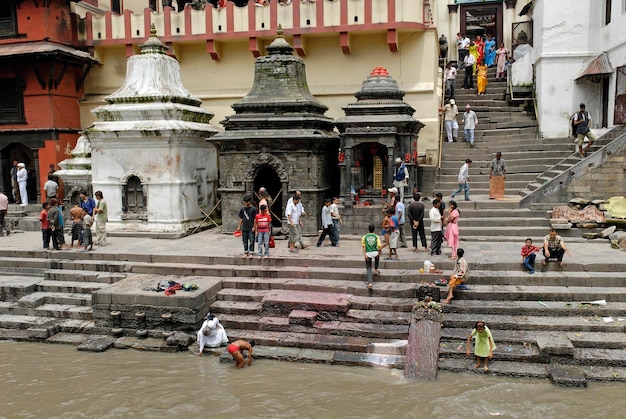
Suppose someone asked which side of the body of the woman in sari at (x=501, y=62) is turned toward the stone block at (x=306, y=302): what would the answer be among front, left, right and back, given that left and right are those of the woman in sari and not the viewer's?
front

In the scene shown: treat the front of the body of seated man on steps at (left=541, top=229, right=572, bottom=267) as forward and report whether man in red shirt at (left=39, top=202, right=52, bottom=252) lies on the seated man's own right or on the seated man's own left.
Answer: on the seated man's own right

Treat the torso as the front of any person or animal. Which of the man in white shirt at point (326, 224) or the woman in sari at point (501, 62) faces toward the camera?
the woman in sari

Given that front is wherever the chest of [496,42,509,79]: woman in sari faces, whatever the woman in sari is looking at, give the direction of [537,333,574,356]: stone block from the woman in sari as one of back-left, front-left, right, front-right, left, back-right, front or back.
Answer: front

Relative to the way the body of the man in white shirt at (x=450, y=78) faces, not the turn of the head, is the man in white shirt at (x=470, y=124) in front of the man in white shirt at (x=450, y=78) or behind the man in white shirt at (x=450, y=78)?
in front

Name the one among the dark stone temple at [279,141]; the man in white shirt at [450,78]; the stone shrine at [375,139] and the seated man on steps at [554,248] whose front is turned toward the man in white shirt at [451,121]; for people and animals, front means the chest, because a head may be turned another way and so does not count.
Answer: the man in white shirt at [450,78]

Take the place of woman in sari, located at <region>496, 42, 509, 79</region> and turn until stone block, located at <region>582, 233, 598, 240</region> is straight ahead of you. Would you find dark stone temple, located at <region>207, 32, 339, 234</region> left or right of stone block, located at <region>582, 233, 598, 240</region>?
right

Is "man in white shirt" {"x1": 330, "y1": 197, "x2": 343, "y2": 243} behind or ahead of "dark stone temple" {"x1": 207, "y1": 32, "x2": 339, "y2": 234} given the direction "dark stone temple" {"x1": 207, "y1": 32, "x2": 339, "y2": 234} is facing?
ahead

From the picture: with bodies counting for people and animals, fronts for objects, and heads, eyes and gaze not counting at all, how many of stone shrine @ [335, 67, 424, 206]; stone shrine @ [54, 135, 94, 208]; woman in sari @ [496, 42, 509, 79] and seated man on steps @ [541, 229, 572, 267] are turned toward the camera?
4

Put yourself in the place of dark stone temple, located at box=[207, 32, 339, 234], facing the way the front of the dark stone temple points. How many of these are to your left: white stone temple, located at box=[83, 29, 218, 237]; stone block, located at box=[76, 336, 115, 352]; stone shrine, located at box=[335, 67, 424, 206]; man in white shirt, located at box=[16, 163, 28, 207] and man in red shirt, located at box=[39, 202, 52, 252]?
1

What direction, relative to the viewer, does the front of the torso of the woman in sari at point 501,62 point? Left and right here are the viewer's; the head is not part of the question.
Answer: facing the viewer

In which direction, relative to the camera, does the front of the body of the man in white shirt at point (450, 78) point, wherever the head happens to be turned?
toward the camera

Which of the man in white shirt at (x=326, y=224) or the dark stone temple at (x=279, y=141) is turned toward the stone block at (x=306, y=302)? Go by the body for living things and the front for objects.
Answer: the dark stone temple

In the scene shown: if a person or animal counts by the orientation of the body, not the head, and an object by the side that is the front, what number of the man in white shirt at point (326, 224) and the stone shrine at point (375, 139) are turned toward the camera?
1

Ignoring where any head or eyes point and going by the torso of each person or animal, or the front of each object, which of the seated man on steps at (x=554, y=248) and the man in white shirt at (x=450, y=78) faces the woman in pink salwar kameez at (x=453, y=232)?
the man in white shirt
